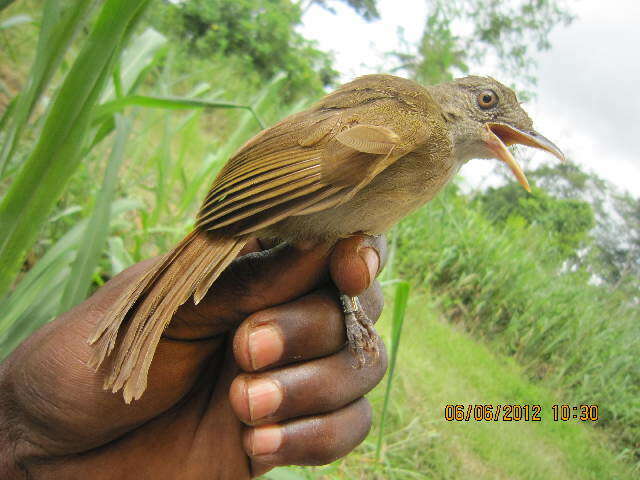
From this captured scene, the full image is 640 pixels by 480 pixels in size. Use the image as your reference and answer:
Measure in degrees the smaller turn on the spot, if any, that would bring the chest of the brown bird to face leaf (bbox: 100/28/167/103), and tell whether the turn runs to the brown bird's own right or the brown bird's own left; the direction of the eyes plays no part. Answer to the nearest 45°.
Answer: approximately 135° to the brown bird's own left

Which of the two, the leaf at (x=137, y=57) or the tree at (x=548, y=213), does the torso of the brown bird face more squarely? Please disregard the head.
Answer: the tree

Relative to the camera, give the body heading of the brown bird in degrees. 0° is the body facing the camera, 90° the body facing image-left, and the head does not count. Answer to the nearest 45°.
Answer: approximately 270°

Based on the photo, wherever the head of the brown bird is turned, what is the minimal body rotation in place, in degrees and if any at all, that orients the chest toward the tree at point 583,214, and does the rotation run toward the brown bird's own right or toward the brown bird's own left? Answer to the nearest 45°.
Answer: approximately 45° to the brown bird's own left

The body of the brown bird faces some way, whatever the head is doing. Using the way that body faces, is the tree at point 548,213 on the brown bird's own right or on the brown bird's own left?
on the brown bird's own left

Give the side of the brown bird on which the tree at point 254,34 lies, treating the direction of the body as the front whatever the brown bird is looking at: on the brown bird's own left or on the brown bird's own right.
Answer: on the brown bird's own left
